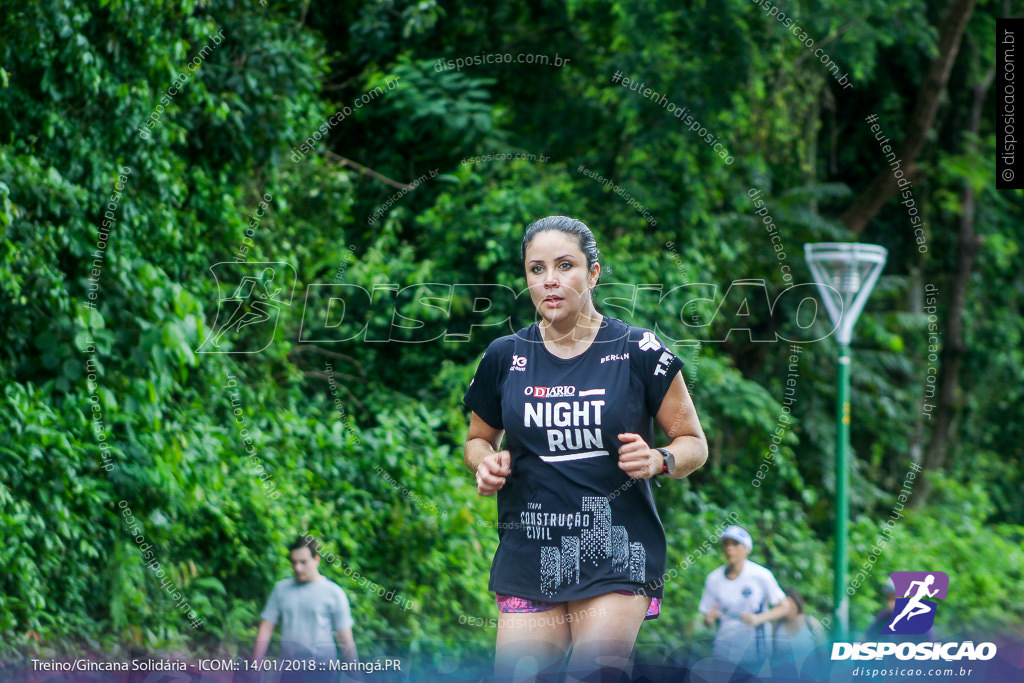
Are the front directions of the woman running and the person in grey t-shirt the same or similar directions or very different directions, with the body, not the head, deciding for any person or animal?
same or similar directions

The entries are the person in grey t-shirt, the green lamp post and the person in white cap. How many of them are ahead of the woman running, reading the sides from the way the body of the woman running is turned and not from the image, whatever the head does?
0

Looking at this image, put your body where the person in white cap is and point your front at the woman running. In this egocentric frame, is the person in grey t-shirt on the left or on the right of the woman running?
right

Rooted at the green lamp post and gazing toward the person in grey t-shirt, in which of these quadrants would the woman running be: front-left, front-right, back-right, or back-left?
front-left

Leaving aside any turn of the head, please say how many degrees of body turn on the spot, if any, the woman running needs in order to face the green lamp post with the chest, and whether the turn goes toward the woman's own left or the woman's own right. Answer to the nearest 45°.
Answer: approximately 180°

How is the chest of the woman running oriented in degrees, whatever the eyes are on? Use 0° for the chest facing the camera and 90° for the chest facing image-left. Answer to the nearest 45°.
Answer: approximately 0°

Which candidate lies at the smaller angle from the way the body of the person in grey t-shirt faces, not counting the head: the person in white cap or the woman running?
the woman running

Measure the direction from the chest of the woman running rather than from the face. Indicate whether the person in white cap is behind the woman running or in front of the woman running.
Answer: behind

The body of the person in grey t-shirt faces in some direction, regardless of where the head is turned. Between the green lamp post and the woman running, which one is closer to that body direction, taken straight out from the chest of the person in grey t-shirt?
the woman running

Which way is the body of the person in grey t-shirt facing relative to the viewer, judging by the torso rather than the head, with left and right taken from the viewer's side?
facing the viewer

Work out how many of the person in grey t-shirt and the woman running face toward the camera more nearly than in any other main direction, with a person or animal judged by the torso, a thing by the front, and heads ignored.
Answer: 2

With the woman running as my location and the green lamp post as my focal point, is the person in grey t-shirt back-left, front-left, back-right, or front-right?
front-left

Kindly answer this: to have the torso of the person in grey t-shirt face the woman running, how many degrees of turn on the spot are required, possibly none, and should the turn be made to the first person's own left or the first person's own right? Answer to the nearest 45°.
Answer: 0° — they already face them
